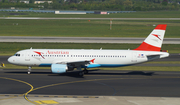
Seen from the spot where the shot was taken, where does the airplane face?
facing to the left of the viewer
